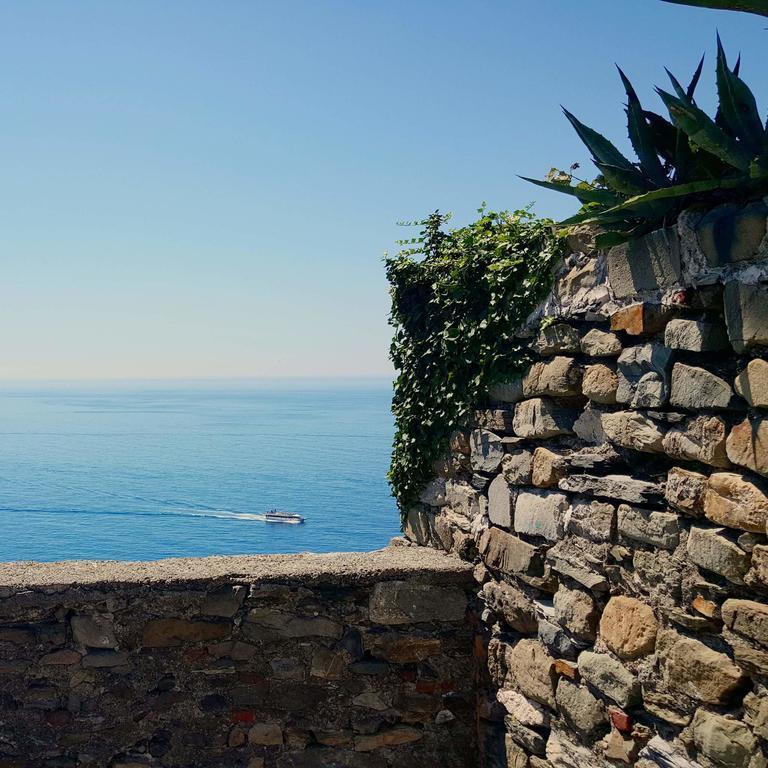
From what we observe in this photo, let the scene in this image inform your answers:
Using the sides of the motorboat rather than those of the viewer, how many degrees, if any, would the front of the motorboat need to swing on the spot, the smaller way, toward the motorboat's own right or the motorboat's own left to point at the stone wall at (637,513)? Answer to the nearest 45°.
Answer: approximately 90° to the motorboat's own right

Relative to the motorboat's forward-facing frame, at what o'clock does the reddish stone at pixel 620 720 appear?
The reddish stone is roughly at 3 o'clock from the motorboat.

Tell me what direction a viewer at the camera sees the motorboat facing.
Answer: facing to the right of the viewer

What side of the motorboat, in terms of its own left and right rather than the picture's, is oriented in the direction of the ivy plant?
right

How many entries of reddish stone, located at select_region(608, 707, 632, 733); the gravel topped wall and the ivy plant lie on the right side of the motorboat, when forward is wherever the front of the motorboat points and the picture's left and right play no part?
3
